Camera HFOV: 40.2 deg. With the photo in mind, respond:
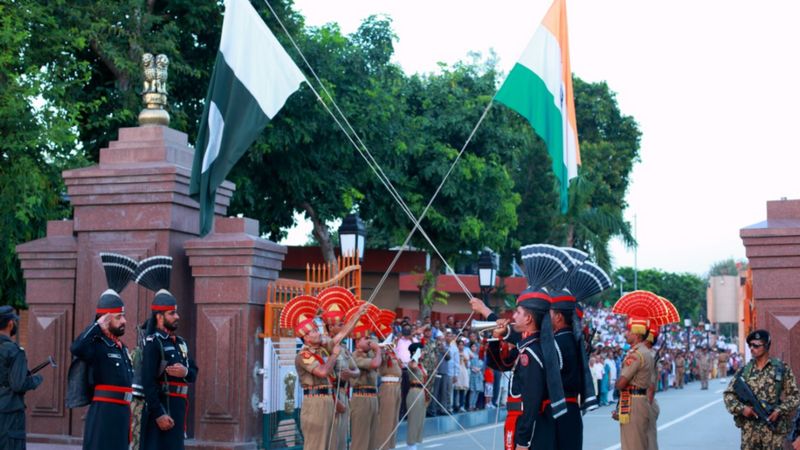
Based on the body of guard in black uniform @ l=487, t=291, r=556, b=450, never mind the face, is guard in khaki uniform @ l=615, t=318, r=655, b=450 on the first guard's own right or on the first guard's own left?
on the first guard's own right

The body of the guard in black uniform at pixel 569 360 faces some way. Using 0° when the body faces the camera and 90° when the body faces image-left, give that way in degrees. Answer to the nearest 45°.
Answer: approximately 90°

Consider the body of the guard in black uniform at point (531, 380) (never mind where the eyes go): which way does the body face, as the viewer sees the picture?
to the viewer's left

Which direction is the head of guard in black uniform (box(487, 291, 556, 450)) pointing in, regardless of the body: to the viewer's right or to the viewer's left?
to the viewer's left

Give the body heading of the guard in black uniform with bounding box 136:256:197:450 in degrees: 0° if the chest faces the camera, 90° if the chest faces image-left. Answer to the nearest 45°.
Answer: approximately 315°

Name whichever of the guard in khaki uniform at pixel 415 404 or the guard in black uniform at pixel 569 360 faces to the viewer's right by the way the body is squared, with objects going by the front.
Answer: the guard in khaki uniform

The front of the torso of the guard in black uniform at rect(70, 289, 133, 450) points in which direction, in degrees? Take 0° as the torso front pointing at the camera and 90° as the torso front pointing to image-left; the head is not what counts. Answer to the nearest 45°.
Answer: approximately 315°

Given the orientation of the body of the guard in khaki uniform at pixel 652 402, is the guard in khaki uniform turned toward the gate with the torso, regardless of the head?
yes

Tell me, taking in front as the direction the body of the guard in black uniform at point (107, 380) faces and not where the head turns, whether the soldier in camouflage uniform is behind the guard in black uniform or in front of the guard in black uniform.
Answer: in front

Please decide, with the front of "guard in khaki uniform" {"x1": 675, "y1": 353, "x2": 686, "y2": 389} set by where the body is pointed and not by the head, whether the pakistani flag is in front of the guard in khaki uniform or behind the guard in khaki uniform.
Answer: in front

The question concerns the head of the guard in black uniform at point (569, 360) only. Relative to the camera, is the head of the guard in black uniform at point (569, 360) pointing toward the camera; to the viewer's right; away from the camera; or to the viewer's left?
to the viewer's left

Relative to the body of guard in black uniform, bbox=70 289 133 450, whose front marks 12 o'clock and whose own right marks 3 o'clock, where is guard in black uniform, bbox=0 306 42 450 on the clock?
guard in black uniform, bbox=0 306 42 450 is roughly at 5 o'clock from guard in black uniform, bbox=70 289 133 450.
